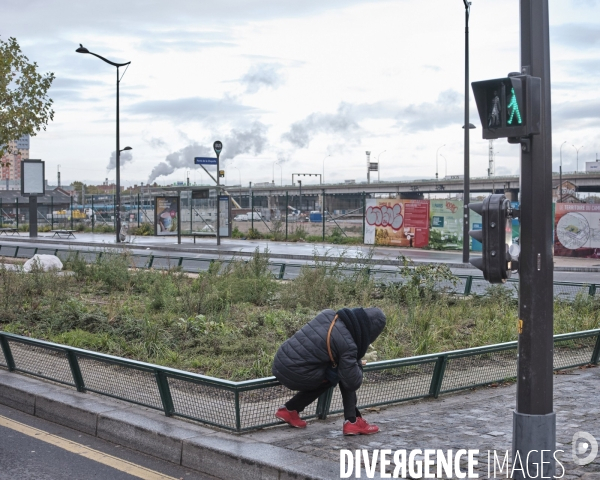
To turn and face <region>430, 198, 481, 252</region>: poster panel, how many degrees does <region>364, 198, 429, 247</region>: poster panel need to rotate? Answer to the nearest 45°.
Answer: approximately 45° to its left

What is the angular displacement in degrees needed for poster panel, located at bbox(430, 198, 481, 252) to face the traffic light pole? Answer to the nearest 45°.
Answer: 0° — it already faces it

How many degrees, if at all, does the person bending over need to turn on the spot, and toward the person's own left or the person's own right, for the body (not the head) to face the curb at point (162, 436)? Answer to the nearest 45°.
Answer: approximately 180°

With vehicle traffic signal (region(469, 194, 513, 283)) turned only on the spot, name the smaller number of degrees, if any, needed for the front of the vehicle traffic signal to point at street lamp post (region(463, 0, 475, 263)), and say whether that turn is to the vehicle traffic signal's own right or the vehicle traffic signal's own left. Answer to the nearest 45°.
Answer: approximately 90° to the vehicle traffic signal's own right

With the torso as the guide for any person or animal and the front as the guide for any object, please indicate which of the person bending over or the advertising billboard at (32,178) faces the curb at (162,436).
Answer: the advertising billboard

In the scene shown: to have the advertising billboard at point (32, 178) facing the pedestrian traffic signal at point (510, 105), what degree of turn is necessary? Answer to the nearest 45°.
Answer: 0° — it already faces it

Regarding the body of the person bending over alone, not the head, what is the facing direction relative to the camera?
to the viewer's right

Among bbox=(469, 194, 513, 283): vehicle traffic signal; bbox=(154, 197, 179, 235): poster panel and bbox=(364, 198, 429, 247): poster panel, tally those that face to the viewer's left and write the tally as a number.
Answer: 1

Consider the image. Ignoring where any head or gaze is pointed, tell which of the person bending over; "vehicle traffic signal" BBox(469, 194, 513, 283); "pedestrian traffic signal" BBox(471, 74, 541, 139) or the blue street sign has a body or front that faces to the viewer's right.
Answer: the person bending over
